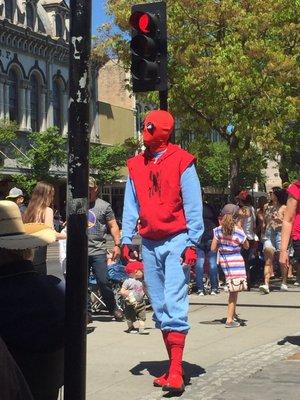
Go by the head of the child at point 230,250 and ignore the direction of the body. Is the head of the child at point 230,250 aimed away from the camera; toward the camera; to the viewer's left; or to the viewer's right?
away from the camera

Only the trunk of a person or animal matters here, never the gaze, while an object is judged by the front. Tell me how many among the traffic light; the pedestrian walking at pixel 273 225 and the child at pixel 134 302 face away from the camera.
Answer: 0

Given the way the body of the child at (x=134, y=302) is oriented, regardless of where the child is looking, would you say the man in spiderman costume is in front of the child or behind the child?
in front

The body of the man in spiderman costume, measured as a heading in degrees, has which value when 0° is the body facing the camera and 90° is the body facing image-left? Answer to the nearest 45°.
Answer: approximately 45°

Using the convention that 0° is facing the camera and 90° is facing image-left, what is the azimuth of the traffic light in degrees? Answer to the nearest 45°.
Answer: approximately 45°

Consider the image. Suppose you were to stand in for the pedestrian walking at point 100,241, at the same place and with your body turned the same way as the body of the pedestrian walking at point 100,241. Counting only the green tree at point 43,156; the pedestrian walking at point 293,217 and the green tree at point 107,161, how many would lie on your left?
1

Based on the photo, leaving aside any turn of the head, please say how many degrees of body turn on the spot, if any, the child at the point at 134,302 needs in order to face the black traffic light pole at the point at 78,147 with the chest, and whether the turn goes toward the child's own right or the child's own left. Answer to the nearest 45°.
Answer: approximately 45° to the child's own right

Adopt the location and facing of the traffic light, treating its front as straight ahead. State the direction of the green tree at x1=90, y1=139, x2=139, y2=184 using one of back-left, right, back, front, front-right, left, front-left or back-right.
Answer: back-right
